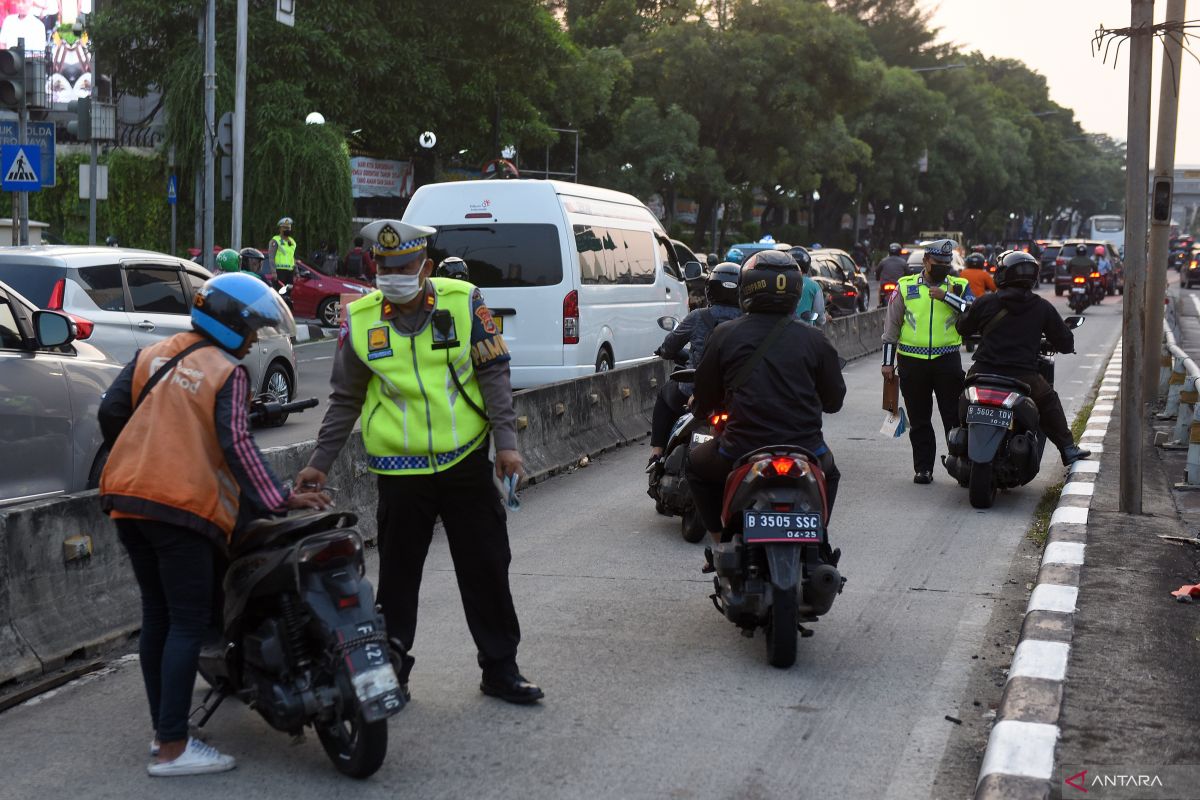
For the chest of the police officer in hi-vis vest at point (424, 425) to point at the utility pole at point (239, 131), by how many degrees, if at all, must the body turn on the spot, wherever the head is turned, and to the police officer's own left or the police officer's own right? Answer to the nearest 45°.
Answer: approximately 180°

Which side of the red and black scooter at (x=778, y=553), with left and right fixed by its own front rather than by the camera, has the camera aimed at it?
back

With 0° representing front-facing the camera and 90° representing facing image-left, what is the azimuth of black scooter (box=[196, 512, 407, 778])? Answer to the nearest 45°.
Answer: approximately 135°

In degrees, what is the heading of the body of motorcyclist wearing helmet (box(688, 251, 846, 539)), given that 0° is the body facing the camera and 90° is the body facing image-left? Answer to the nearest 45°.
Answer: approximately 180°

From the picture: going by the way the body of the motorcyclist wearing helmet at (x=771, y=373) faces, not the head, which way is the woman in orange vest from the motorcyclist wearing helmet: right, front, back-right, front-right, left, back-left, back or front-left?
back-left

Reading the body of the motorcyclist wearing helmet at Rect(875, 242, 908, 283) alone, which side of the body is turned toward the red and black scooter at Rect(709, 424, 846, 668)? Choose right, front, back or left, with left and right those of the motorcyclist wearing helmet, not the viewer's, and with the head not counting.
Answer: back

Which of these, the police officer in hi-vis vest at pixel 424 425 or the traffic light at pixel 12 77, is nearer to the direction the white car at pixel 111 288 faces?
the traffic light

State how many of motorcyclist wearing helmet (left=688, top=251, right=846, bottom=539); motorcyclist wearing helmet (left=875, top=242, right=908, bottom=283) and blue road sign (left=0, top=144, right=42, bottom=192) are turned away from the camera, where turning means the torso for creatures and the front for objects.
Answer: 2

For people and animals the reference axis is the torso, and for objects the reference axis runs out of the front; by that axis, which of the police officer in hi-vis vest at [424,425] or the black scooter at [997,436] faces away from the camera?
the black scooter

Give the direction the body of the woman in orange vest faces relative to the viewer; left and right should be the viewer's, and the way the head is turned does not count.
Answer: facing away from the viewer and to the right of the viewer

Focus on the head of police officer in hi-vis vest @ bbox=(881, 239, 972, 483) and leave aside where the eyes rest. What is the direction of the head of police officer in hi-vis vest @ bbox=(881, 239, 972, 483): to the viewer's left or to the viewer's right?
to the viewer's right

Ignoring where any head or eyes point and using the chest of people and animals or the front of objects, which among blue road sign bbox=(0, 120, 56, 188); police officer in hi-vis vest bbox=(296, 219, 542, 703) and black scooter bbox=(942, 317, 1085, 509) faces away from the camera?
the black scooter
